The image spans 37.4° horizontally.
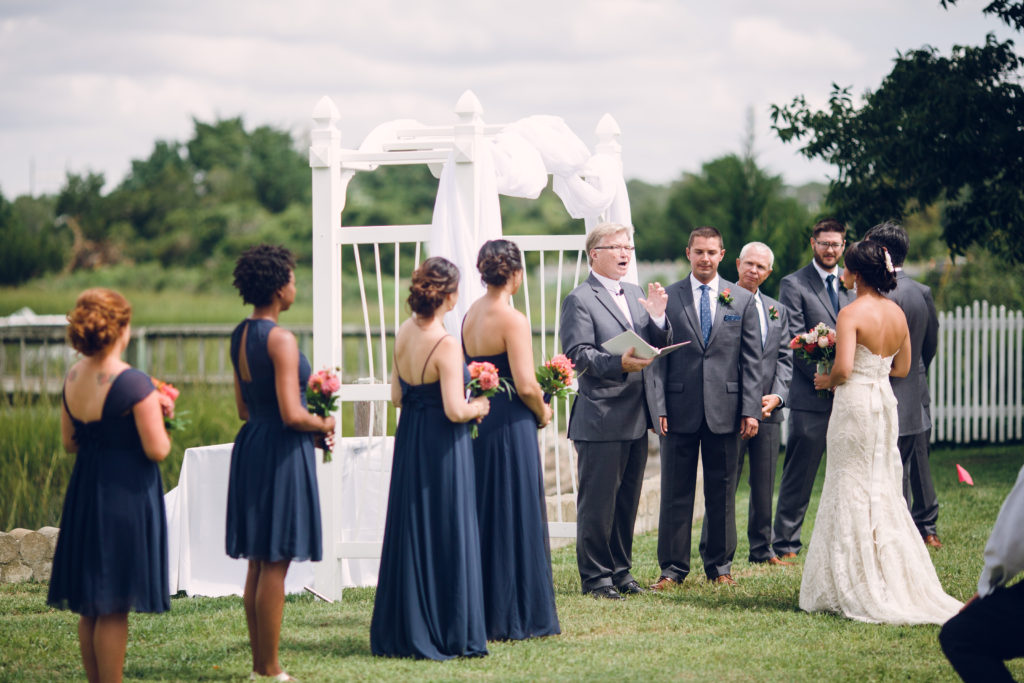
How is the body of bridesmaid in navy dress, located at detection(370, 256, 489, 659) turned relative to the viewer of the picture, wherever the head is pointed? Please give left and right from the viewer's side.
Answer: facing away from the viewer and to the right of the viewer

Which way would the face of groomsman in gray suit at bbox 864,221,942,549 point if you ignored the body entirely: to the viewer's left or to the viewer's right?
to the viewer's left

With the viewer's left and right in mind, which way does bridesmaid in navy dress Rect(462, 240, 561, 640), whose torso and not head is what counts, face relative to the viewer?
facing away from the viewer and to the right of the viewer

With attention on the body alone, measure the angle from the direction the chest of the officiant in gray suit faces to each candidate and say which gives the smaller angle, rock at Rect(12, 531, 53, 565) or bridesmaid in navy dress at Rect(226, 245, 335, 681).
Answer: the bridesmaid in navy dress

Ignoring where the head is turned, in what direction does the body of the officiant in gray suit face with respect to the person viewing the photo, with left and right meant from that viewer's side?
facing the viewer and to the right of the viewer

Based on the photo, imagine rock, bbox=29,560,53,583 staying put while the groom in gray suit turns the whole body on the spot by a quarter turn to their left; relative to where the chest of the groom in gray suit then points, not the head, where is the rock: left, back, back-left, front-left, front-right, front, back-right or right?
back

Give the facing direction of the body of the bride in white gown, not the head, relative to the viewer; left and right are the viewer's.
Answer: facing away from the viewer and to the left of the viewer

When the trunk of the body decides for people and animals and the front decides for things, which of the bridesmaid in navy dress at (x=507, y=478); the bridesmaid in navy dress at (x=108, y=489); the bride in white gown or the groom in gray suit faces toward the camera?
the groom in gray suit

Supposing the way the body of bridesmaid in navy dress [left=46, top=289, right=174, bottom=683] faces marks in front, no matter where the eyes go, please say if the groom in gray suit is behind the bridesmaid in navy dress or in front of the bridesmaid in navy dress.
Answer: in front

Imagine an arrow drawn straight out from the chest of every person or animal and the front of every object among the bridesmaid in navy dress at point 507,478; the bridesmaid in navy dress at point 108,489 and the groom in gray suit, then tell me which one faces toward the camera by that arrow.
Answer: the groom in gray suit

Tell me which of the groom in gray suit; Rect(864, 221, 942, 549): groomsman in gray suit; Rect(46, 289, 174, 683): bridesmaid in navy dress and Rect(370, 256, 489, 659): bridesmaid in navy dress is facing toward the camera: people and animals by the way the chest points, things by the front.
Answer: the groom in gray suit
